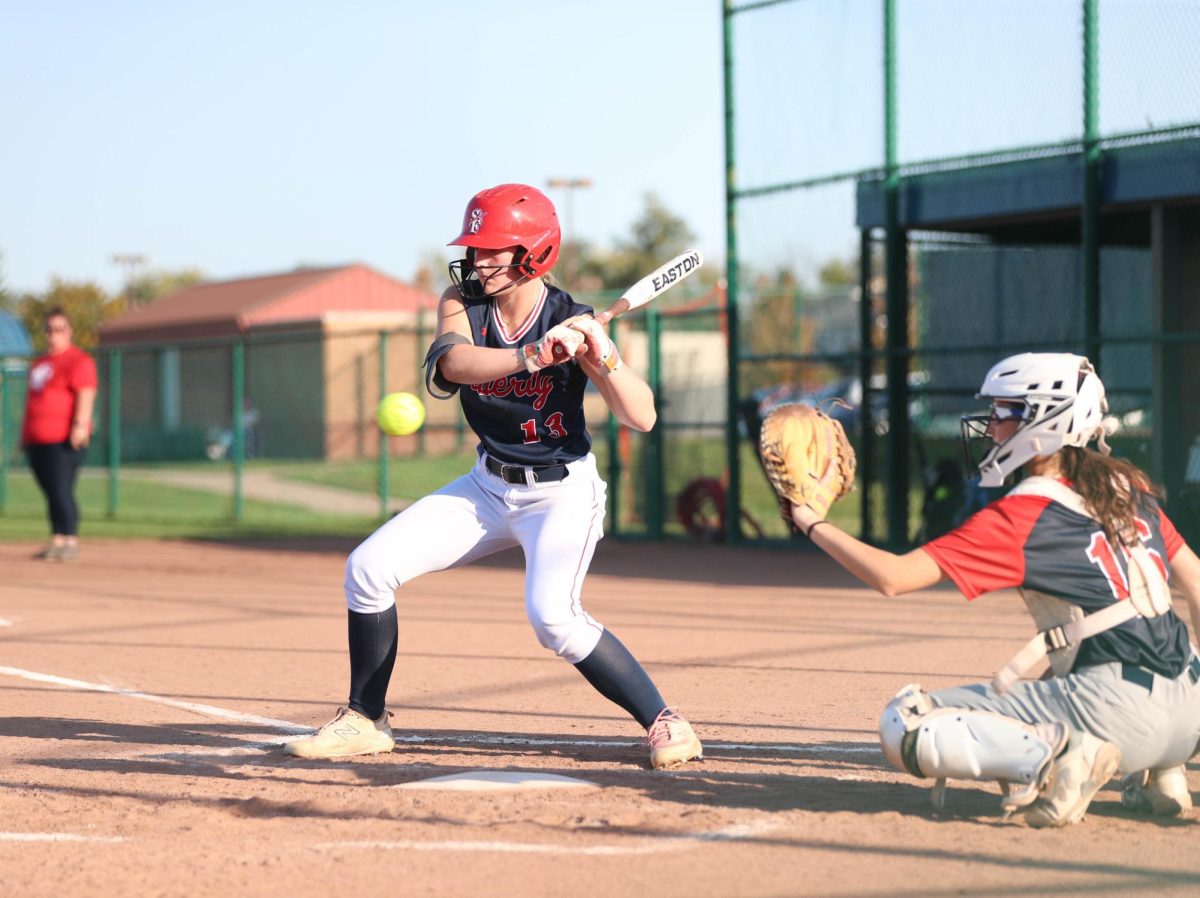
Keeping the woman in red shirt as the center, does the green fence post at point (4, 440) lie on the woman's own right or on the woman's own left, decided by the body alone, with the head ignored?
on the woman's own right

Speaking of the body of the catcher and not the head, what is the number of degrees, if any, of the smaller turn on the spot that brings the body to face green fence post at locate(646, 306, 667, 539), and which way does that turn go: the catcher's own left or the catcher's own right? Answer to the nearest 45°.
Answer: approximately 45° to the catcher's own right

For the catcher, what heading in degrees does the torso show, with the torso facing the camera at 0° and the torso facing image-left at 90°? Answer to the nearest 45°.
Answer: approximately 135°

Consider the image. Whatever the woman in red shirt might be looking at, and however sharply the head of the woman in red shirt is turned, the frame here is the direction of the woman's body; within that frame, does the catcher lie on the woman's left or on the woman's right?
on the woman's left

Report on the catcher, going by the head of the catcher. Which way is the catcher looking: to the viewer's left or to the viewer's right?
to the viewer's left

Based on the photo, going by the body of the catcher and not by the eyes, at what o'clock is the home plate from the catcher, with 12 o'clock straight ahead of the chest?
The home plate is roughly at 11 o'clock from the catcher.

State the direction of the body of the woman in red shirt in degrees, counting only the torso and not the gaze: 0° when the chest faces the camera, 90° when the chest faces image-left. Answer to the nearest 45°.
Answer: approximately 45°

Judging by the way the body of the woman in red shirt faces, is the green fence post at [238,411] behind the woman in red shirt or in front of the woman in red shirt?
behind
